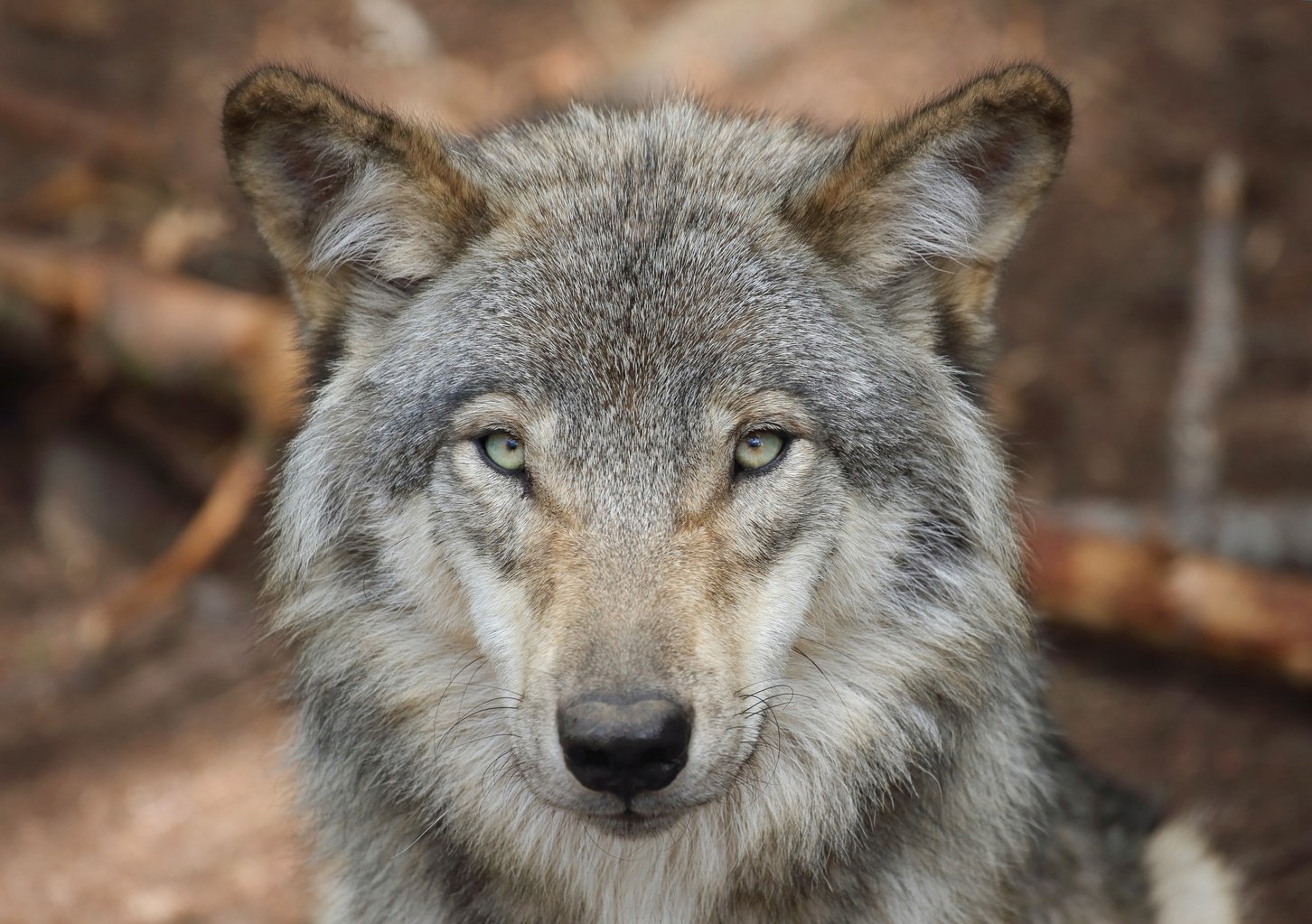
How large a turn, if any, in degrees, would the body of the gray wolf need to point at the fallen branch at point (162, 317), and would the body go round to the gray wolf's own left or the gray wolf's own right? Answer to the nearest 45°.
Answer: approximately 135° to the gray wolf's own right

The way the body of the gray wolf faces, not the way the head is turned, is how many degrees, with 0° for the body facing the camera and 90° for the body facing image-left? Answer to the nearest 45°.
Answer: approximately 0°

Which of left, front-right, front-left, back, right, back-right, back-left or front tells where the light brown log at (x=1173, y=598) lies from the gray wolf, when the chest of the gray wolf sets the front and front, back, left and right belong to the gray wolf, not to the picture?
back-left

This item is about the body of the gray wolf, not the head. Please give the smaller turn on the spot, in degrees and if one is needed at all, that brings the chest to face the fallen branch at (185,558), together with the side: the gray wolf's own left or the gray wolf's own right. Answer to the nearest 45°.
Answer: approximately 135° to the gray wolf's own right

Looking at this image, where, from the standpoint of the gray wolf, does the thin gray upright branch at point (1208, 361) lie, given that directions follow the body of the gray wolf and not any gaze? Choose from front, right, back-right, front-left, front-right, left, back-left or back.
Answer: back-left
